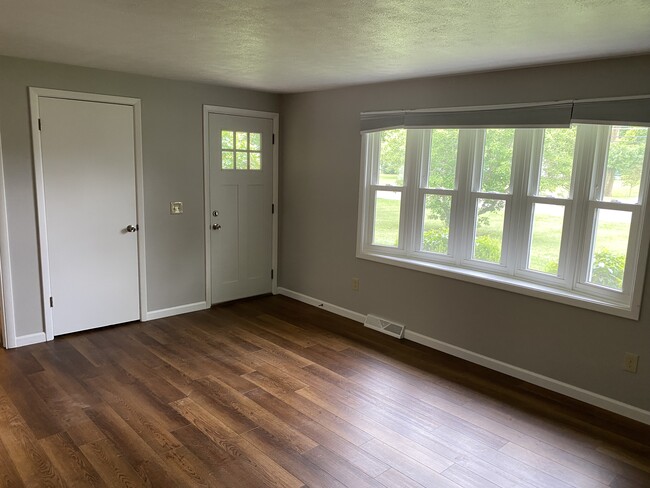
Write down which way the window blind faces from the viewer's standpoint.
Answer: facing the viewer and to the left of the viewer

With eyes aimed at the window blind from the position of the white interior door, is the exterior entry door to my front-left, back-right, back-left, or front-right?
front-left

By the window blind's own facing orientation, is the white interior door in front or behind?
in front
